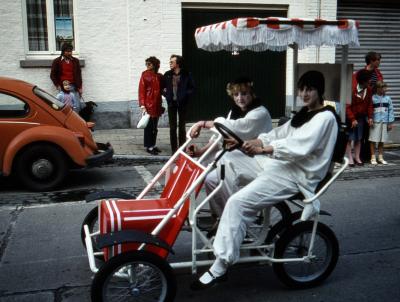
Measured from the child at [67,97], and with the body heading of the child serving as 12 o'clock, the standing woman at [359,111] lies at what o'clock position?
The standing woman is roughly at 10 o'clock from the child.

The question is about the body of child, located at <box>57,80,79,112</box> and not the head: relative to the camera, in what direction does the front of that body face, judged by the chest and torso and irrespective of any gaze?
toward the camera

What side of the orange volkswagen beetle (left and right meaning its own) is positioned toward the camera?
left

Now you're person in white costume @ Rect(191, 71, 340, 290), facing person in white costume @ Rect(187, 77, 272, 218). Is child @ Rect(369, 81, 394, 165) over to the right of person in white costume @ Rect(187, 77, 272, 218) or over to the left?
right

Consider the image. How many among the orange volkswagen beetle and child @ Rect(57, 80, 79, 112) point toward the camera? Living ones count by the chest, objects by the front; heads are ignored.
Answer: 1

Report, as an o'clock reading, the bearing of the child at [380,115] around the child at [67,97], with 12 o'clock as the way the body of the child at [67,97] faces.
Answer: the child at [380,115] is roughly at 10 o'clock from the child at [67,97].

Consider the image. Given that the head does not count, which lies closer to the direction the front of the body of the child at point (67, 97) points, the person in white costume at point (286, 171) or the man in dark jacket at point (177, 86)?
the person in white costume

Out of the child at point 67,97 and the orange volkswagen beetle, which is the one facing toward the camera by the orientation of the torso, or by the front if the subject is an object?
the child

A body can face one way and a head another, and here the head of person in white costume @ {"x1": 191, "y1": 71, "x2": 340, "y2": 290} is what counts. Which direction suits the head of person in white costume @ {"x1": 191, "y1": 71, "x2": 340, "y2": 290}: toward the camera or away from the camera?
toward the camera

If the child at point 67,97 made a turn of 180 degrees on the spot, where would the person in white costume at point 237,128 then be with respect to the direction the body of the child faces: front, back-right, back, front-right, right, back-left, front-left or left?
back

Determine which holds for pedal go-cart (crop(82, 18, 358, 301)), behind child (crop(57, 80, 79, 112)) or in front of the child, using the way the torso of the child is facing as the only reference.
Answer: in front
